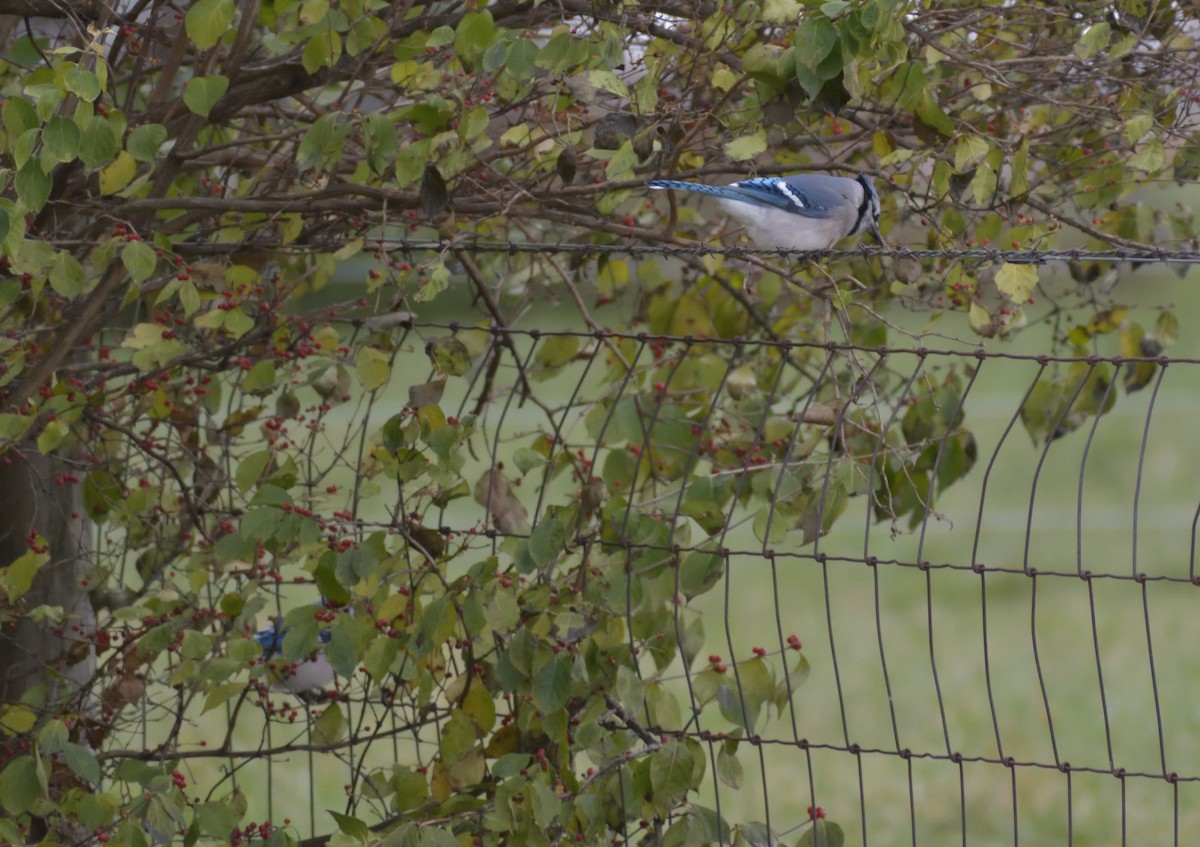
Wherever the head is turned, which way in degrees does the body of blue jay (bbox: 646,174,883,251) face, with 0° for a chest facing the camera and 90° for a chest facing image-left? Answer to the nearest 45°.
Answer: approximately 270°

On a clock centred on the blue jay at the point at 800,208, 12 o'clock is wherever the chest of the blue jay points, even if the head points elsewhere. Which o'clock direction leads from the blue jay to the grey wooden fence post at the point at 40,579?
The grey wooden fence post is roughly at 5 o'clock from the blue jay.
